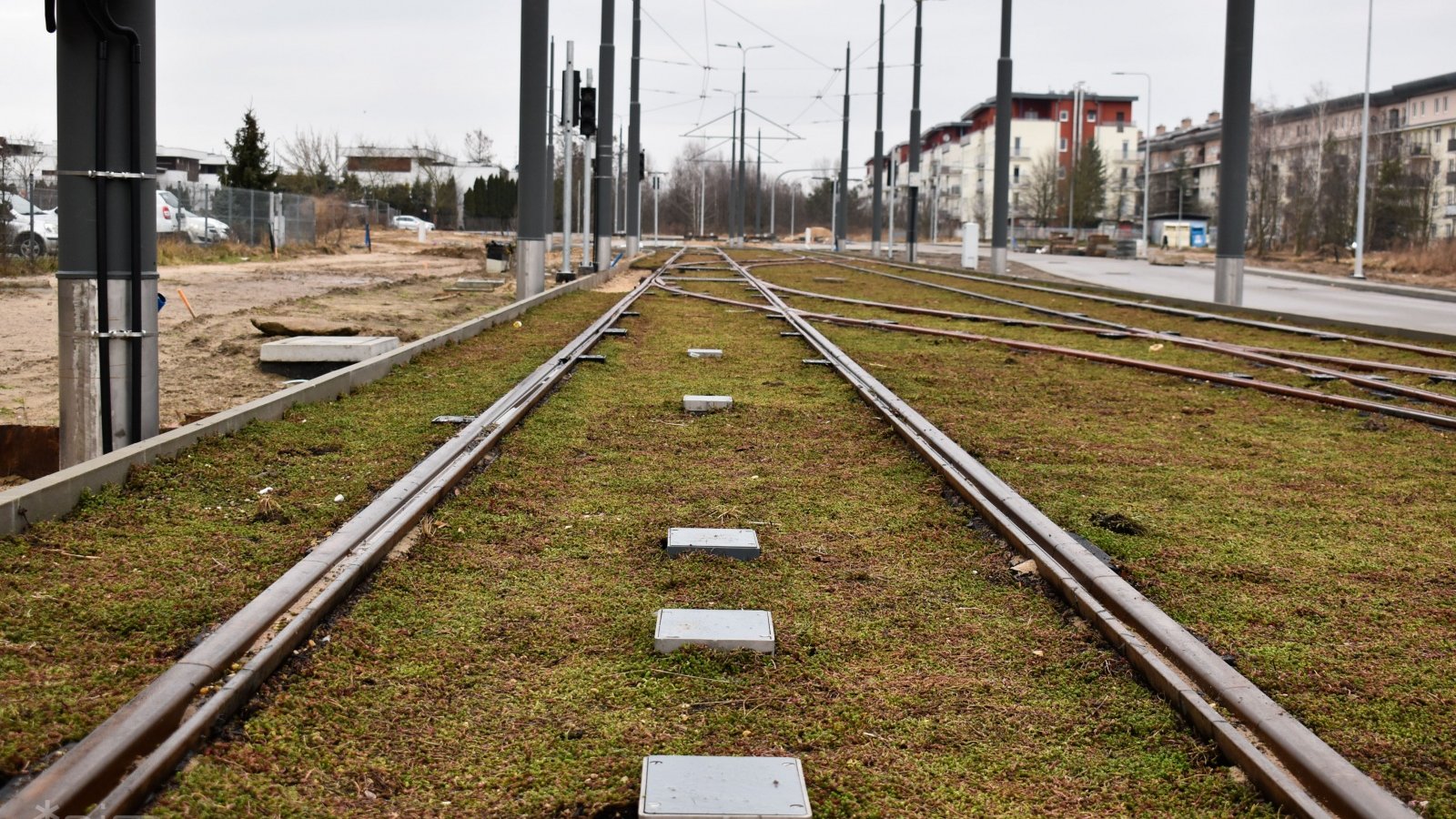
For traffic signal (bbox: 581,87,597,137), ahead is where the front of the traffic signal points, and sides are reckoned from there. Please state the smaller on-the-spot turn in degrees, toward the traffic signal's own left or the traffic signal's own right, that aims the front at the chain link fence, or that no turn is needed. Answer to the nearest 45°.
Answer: approximately 135° to the traffic signal's own right

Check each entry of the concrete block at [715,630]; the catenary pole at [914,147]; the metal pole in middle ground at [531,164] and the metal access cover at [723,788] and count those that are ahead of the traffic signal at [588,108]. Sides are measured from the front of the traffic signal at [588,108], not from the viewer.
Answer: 3

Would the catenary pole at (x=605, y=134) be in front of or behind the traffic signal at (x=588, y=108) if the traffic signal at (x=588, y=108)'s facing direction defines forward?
behind

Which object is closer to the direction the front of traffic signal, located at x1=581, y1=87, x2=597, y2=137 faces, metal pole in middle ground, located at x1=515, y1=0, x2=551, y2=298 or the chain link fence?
the metal pole in middle ground

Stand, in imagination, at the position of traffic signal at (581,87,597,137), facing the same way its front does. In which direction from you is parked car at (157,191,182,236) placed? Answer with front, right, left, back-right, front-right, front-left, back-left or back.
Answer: back-right

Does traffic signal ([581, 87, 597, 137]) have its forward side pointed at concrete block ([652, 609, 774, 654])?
yes
